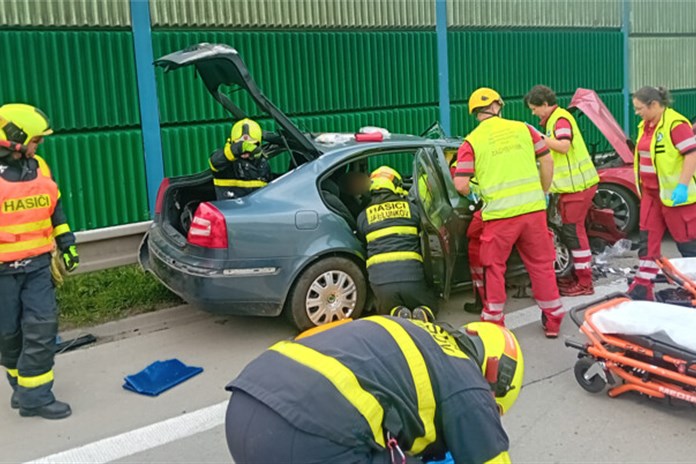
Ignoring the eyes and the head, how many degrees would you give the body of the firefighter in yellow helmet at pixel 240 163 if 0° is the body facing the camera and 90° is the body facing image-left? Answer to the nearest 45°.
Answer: approximately 0°

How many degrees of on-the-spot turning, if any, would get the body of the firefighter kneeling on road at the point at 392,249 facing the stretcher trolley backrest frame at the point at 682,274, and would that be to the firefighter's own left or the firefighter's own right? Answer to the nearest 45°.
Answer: approximately 90° to the firefighter's own right

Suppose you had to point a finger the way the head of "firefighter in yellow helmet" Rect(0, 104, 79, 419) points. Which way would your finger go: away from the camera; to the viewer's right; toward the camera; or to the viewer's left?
to the viewer's right

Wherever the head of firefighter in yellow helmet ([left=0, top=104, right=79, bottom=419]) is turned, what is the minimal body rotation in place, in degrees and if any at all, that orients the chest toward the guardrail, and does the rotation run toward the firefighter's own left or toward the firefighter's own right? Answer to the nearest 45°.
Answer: approximately 135° to the firefighter's own left

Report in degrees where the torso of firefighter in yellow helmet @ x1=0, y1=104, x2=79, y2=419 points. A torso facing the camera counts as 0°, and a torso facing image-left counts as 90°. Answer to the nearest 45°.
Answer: approximately 315°

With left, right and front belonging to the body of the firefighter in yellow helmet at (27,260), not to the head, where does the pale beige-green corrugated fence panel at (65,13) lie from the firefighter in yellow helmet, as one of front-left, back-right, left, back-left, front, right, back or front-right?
back-left

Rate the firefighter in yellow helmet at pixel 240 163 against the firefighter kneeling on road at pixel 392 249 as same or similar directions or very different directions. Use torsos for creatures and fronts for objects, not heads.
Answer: very different directions
